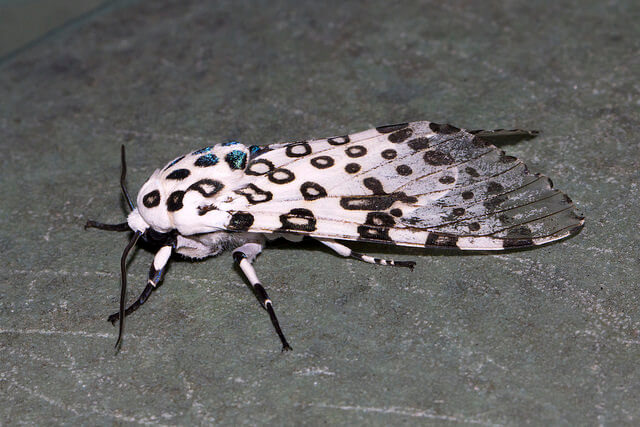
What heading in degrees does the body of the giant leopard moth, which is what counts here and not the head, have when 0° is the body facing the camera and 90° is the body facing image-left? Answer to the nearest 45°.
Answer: approximately 90°
